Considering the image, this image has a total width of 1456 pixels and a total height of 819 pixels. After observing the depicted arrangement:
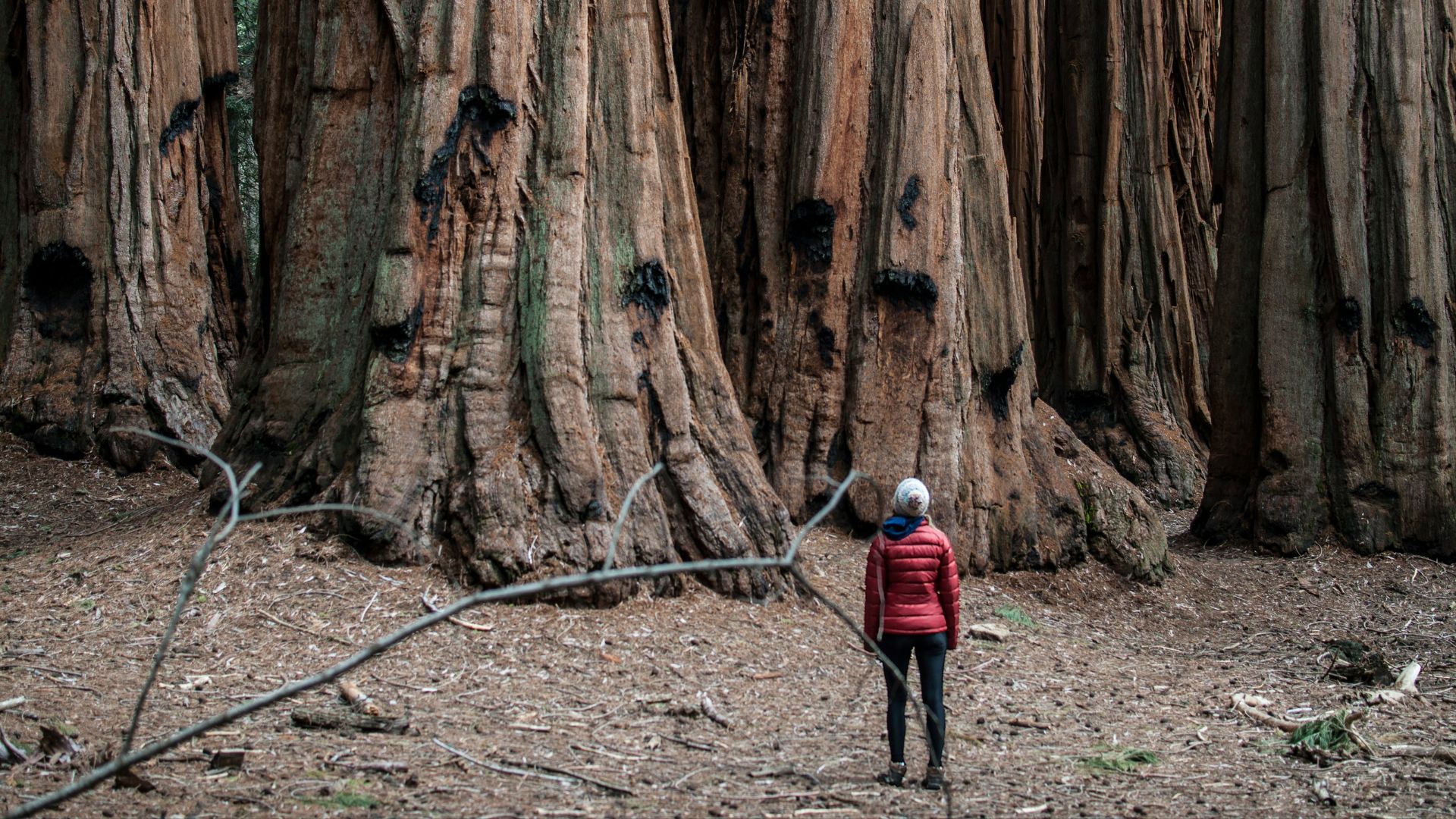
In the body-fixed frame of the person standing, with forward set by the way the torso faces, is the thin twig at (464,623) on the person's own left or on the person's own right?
on the person's own left

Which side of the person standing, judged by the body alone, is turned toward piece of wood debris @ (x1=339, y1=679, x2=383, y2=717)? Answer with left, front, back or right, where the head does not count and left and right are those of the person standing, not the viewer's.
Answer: left

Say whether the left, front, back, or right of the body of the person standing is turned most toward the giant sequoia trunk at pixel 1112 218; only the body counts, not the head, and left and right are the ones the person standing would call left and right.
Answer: front

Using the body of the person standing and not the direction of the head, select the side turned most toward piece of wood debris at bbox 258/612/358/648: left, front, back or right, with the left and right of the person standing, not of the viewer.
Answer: left

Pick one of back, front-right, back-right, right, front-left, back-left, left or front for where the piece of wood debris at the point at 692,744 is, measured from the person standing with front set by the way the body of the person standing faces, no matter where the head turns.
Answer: left

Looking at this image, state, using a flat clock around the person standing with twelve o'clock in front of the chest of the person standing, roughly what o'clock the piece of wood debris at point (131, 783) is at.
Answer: The piece of wood debris is roughly at 8 o'clock from the person standing.

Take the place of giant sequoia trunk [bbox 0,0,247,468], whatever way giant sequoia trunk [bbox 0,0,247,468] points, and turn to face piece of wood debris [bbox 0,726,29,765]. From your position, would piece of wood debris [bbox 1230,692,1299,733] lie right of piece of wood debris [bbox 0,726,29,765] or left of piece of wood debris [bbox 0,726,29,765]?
left

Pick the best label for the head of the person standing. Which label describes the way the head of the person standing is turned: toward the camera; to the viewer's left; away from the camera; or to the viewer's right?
away from the camera

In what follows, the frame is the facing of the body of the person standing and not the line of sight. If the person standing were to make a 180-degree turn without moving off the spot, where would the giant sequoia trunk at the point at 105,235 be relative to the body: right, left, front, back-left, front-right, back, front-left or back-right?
back-right

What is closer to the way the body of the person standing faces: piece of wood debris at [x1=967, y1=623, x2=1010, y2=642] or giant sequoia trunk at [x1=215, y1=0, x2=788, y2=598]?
the piece of wood debris

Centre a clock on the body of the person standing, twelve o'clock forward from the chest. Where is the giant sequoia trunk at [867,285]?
The giant sequoia trunk is roughly at 12 o'clock from the person standing.

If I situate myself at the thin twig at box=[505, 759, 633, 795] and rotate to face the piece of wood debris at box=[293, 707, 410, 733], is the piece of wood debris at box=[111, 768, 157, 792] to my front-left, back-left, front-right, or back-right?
front-left

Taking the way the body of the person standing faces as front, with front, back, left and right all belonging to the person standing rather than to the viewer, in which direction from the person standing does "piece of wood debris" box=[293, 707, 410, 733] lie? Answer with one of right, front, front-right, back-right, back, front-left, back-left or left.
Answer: left

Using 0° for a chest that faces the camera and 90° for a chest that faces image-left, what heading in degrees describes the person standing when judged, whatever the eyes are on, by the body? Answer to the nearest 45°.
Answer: approximately 180°
